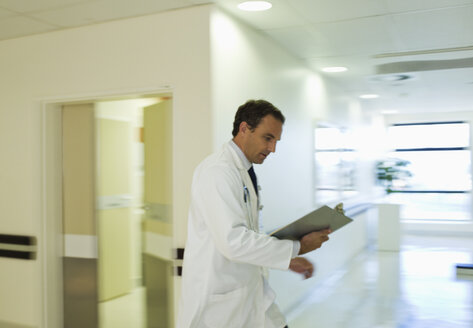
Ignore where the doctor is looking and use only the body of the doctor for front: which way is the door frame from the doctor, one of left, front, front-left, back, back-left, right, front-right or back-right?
back-left

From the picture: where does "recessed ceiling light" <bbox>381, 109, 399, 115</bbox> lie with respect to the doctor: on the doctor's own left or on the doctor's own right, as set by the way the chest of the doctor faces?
on the doctor's own left

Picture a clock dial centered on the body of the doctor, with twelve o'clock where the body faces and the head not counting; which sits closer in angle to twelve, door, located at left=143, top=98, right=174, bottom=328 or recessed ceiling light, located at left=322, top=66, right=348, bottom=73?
the recessed ceiling light

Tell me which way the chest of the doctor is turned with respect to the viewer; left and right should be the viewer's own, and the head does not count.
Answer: facing to the right of the viewer

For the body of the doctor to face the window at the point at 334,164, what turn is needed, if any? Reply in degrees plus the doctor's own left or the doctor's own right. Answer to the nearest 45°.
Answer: approximately 90° to the doctor's own left

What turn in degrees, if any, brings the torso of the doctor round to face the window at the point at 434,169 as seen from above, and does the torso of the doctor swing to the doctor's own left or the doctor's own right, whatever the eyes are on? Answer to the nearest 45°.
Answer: approximately 45° to the doctor's own left

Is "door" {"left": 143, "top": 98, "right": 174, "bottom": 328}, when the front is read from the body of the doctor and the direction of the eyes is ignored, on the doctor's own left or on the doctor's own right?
on the doctor's own left
